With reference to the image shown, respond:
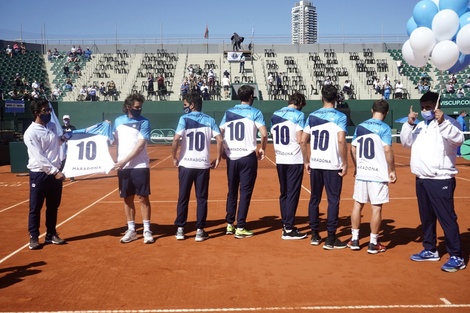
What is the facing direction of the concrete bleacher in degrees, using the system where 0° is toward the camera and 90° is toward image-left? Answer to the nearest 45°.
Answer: approximately 0°

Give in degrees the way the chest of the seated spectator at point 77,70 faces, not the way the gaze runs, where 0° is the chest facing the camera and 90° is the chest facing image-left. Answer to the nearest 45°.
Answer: approximately 0°

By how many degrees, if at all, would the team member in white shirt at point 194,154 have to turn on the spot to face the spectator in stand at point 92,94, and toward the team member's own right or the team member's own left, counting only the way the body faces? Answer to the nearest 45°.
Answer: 0° — they already face them

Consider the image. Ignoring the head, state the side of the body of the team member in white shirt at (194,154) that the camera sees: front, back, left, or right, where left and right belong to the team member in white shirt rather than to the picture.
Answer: back

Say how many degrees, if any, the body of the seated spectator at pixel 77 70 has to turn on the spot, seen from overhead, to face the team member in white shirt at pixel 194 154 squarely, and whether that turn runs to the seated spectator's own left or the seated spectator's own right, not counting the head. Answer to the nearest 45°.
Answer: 0° — they already face them

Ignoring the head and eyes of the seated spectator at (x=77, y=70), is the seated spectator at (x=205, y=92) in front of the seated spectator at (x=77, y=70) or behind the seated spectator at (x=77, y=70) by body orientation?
in front

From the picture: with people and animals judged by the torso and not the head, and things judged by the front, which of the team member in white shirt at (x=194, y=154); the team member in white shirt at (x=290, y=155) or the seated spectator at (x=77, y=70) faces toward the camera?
the seated spectator

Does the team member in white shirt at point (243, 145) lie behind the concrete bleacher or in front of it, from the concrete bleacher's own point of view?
in front

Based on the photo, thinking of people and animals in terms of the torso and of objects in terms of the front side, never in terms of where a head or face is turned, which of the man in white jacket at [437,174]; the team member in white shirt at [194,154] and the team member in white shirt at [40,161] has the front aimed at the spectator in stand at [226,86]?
the team member in white shirt at [194,154]

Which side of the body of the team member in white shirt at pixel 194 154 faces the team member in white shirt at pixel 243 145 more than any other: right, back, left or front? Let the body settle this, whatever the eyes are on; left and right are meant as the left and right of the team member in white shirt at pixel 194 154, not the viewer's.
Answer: right

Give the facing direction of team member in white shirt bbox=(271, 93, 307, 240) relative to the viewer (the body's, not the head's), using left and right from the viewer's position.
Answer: facing away from the viewer and to the right of the viewer

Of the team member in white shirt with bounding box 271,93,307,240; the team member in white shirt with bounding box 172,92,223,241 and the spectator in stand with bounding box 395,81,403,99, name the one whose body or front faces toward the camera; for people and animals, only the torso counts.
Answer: the spectator in stand

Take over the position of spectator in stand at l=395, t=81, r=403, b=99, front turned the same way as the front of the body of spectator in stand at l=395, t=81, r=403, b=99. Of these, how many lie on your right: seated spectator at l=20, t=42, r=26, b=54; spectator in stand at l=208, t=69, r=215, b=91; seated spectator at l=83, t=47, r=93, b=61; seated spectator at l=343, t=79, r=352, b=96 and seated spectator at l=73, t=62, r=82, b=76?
5
